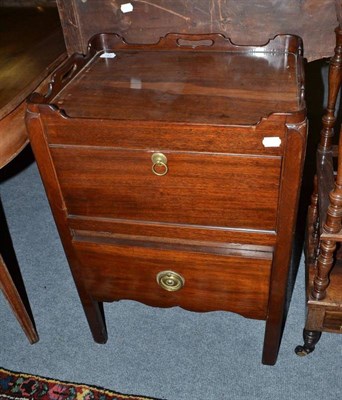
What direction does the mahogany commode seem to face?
toward the camera
